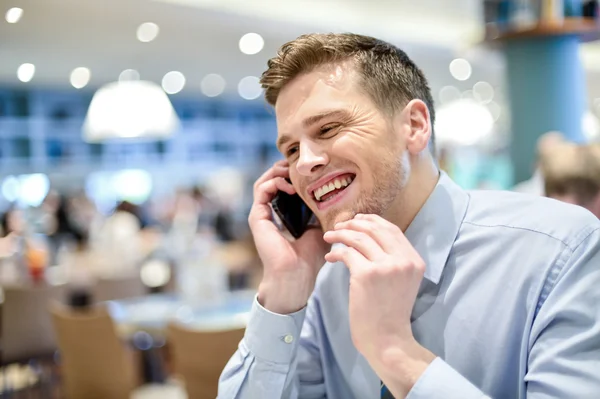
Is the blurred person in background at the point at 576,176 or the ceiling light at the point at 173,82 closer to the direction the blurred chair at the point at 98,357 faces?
the ceiling light

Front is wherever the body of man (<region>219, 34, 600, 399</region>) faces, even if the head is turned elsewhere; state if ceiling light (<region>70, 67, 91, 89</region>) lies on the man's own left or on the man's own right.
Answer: on the man's own right

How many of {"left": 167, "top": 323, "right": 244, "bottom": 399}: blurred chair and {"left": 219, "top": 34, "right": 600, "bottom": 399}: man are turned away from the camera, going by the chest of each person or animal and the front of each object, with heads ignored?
1

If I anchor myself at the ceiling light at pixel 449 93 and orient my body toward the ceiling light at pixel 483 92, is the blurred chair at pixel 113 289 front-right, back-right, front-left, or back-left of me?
back-right

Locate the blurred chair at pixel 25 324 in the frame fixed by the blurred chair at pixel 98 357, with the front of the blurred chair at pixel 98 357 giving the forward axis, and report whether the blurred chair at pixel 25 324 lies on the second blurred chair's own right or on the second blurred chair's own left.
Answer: on the second blurred chair's own left

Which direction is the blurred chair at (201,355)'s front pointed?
away from the camera

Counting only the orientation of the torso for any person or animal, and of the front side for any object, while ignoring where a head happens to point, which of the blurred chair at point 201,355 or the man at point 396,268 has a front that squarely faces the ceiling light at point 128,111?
the blurred chair

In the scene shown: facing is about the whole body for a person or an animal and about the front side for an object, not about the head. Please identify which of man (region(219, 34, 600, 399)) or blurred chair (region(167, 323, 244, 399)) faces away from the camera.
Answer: the blurred chair

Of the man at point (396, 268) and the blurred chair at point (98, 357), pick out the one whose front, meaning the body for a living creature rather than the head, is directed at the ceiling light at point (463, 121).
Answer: the blurred chair

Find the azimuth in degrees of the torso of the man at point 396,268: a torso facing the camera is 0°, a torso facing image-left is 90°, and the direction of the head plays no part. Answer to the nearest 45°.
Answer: approximately 45°

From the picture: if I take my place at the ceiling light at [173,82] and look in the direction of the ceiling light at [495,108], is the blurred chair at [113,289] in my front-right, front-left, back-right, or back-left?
back-right
